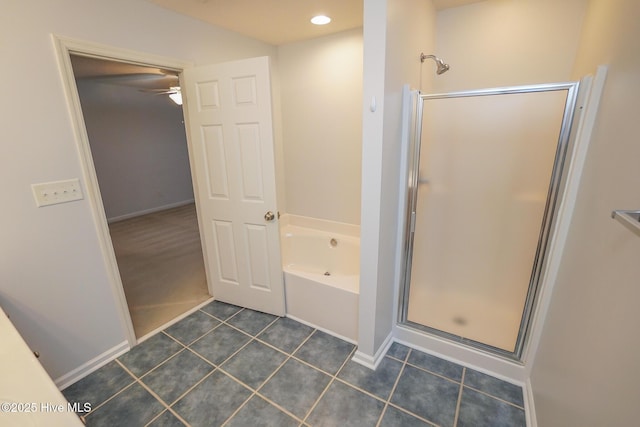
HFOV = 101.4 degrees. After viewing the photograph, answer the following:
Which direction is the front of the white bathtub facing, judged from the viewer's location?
facing the viewer and to the left of the viewer

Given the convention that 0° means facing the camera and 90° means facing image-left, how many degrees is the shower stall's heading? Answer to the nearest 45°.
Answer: approximately 45°

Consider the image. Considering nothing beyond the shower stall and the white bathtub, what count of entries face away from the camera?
0

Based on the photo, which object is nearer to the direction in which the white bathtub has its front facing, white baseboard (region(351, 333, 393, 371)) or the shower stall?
the white baseboard

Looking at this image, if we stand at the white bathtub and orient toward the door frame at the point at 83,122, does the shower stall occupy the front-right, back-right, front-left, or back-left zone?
back-left

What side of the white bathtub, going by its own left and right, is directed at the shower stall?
left
